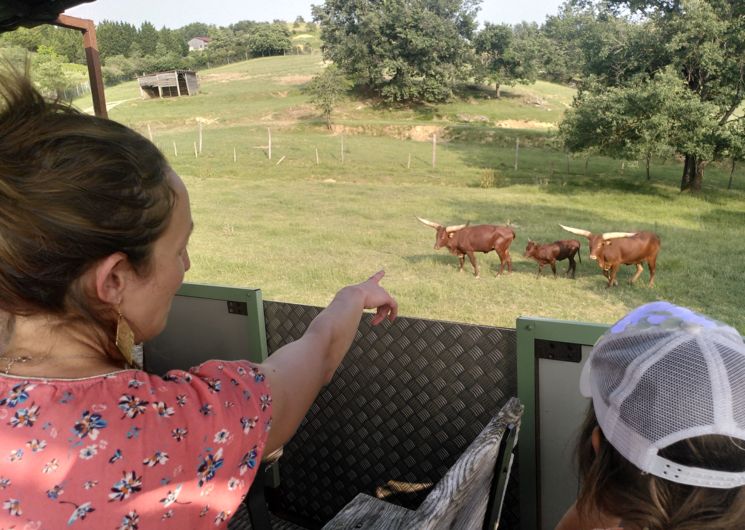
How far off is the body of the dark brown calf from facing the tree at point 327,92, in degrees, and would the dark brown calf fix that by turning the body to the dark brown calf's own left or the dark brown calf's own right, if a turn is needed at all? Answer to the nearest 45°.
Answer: approximately 45° to the dark brown calf's own right

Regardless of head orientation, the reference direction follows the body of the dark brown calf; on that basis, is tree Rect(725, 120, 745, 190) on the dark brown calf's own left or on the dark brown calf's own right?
on the dark brown calf's own right

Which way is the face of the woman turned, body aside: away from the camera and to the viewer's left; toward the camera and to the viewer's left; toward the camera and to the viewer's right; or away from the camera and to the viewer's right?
away from the camera and to the viewer's right

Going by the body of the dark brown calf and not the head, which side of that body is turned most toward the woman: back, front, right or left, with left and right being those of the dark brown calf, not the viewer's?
left

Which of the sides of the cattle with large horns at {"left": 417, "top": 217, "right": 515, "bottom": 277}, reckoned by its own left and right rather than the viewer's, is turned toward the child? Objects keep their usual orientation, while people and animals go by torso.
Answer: left

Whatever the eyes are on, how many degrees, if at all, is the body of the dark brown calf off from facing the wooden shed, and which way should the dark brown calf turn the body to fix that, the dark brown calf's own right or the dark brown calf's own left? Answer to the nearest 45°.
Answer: approximately 45° to the dark brown calf's own right

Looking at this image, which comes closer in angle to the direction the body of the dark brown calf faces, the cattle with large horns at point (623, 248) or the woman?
the woman

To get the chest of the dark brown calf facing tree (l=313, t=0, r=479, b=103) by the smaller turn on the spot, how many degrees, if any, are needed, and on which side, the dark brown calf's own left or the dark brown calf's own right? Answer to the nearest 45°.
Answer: approximately 90° to the dark brown calf's own right

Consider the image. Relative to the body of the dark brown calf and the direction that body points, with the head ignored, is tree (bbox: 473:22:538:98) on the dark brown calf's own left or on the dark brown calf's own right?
on the dark brown calf's own right

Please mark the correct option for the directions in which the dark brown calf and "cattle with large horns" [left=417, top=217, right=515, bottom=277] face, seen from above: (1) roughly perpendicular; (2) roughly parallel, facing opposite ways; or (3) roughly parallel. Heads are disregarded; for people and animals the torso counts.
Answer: roughly parallel

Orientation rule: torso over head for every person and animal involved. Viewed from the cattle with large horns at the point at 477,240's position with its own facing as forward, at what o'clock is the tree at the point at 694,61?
The tree is roughly at 4 o'clock from the cattle with large horns.

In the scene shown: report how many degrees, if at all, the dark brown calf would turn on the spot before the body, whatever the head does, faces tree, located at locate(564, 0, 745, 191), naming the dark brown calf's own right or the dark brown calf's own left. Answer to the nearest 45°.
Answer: approximately 90° to the dark brown calf's own right

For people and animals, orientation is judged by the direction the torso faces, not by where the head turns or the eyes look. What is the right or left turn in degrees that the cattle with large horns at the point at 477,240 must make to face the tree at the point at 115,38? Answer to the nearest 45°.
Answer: approximately 45° to its right

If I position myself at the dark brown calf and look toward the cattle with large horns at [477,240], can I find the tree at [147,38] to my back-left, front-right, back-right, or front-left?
front-right

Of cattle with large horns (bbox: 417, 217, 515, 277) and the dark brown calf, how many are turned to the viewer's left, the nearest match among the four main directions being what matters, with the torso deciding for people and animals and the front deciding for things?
2

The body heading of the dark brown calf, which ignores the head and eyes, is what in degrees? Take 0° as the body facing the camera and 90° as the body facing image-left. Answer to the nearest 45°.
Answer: approximately 90°

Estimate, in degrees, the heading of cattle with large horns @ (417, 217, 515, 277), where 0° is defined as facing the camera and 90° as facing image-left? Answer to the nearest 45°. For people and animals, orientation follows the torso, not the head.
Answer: approximately 90°
